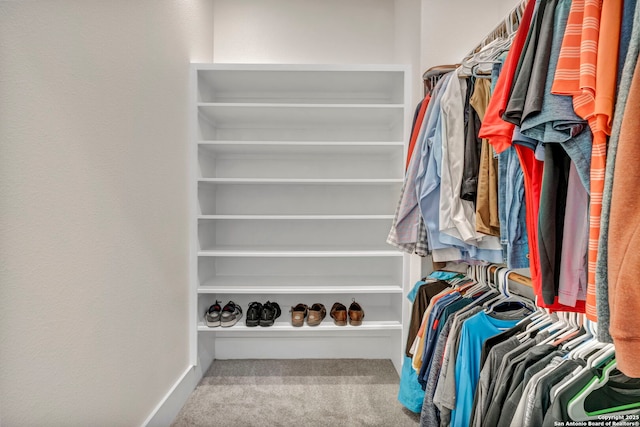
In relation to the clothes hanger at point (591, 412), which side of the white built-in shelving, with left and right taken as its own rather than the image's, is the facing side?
front

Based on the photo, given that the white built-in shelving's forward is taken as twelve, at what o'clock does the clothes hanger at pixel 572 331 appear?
The clothes hanger is roughly at 11 o'clock from the white built-in shelving.

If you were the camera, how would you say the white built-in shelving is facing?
facing the viewer

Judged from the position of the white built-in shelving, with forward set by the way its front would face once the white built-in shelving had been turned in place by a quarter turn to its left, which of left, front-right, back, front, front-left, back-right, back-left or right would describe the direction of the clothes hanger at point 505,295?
front-right

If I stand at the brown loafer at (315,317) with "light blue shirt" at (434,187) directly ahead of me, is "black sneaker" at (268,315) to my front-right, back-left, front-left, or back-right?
back-right
